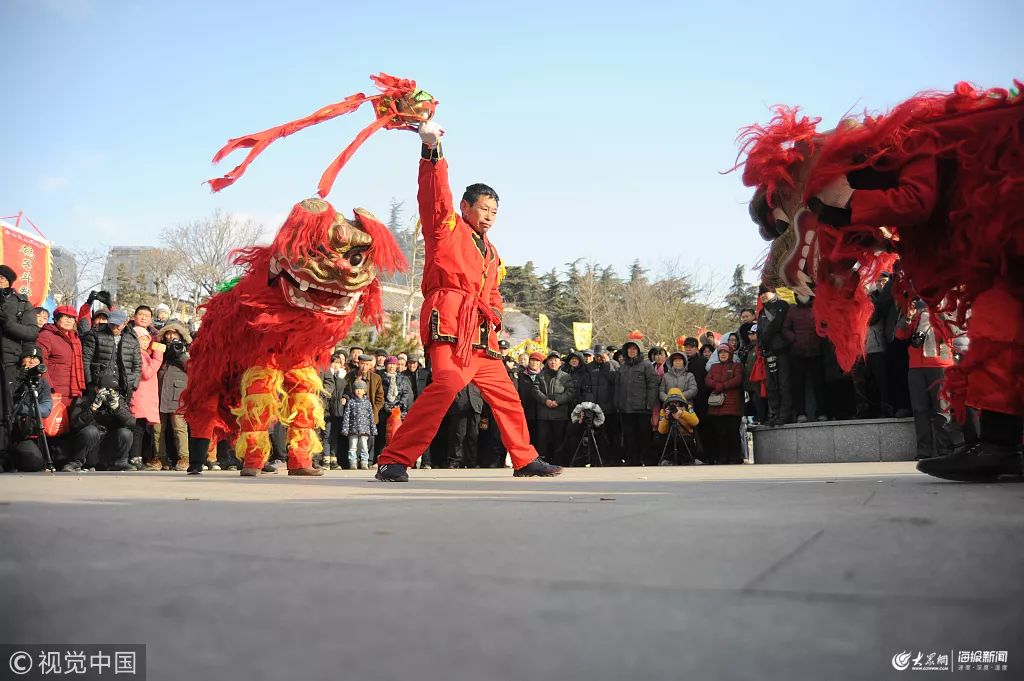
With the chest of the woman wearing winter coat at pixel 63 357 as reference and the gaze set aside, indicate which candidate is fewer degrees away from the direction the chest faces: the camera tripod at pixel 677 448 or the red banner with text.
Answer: the camera tripod

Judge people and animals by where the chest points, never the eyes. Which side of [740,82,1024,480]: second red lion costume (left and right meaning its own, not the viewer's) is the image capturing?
left

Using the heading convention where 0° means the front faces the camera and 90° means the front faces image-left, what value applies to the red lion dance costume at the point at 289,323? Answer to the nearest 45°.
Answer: approximately 315°

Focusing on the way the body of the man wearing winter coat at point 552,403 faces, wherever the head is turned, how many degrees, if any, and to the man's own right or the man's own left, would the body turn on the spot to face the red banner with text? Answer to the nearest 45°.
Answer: approximately 90° to the man's own right

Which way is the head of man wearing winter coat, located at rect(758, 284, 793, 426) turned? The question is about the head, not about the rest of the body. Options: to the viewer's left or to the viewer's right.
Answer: to the viewer's left

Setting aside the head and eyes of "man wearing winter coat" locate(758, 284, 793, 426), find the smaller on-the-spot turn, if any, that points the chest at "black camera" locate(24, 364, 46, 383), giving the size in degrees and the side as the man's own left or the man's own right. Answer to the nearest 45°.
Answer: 0° — they already face it

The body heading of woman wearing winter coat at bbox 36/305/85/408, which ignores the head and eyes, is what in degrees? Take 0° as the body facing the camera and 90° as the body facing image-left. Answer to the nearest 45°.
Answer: approximately 315°

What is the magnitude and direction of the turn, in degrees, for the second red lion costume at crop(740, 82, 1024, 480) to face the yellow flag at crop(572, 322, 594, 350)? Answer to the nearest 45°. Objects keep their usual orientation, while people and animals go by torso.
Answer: approximately 90° to its right

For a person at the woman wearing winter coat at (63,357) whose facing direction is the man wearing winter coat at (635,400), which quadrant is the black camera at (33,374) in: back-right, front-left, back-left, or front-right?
back-right
